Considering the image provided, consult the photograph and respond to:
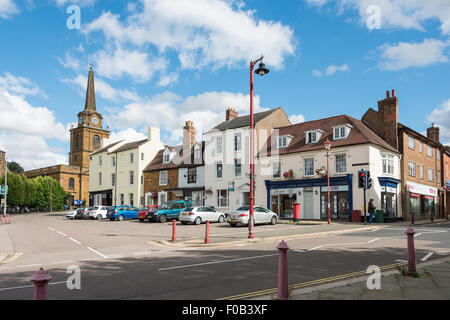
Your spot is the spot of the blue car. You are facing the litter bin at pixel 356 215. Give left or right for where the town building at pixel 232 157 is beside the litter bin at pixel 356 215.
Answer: left

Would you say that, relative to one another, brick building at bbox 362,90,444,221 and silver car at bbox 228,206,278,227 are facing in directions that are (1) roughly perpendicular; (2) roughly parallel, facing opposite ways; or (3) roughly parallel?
roughly perpendicular

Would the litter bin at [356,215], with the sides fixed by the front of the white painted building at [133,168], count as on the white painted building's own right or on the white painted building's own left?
on the white painted building's own left

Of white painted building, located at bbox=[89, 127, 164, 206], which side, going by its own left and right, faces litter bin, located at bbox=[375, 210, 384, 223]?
left

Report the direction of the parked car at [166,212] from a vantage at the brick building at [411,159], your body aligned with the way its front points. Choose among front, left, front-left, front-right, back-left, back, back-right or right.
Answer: right

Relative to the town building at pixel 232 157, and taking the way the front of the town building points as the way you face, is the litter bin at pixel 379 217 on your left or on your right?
on your left

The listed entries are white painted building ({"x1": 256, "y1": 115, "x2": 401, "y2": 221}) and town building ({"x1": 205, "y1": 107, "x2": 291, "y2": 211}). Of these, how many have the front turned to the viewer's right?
0

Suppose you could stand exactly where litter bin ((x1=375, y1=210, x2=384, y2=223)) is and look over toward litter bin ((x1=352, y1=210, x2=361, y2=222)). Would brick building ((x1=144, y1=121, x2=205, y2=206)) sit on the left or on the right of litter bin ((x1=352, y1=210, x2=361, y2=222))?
right

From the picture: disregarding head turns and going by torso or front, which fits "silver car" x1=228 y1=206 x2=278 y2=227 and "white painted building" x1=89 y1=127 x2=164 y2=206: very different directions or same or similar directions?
very different directions

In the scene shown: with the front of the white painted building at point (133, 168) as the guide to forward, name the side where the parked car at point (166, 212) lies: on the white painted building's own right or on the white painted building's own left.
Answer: on the white painted building's own left

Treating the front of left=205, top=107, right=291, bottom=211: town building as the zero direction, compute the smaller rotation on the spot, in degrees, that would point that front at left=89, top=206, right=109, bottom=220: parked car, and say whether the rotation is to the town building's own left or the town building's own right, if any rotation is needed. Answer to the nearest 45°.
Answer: approximately 45° to the town building's own right
